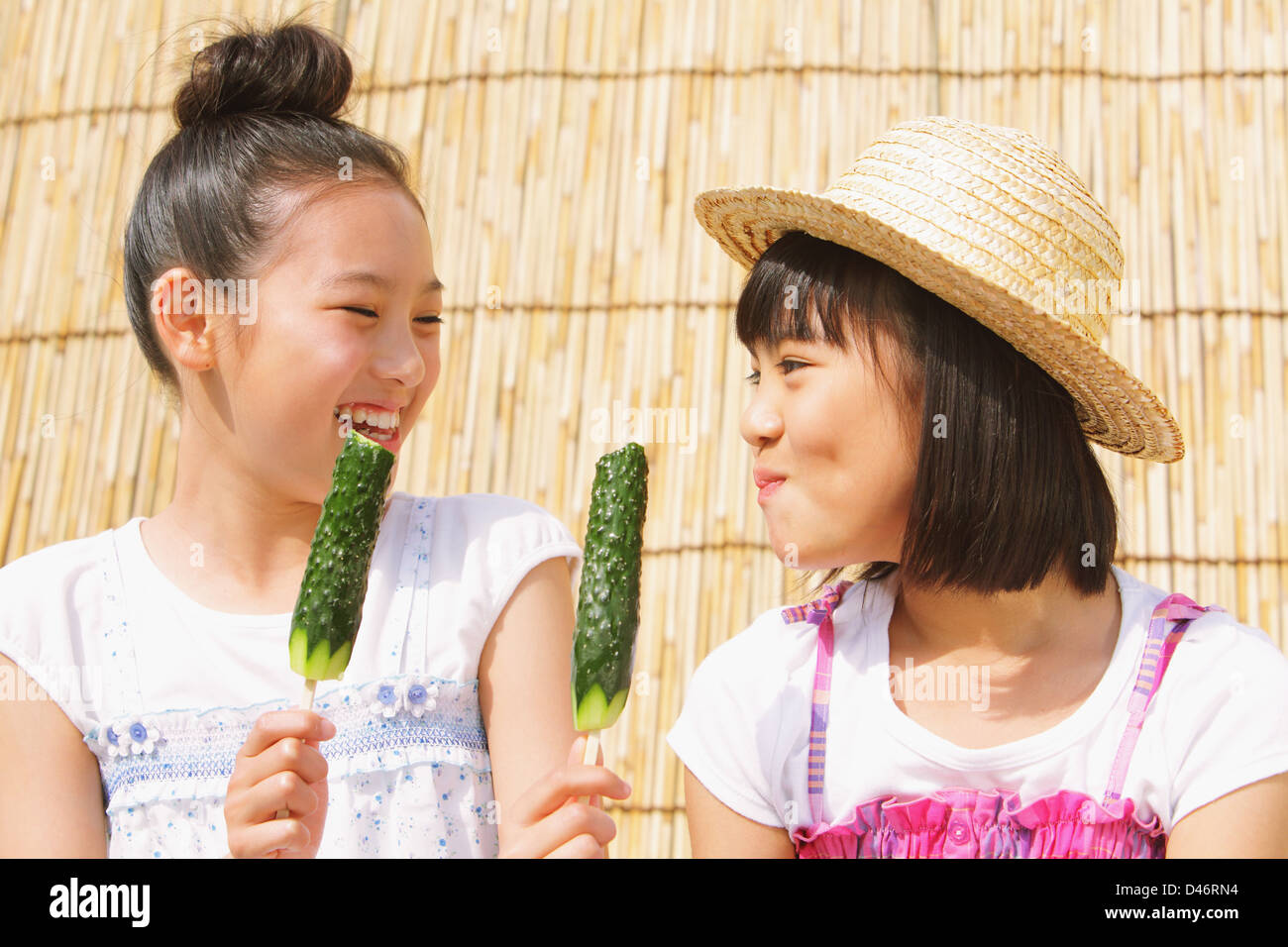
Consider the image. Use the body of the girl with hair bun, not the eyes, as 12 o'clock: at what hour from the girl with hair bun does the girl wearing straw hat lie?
The girl wearing straw hat is roughly at 10 o'clock from the girl with hair bun.

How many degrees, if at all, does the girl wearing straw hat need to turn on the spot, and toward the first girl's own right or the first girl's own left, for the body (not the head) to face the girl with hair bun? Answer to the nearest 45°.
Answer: approximately 90° to the first girl's own right

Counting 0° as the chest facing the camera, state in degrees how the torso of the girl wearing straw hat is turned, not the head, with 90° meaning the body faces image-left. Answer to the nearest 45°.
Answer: approximately 0°

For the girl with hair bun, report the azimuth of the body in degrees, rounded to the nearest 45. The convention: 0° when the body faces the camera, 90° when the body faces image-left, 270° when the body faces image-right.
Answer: approximately 0°

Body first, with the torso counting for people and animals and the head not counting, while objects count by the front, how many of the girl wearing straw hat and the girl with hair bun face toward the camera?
2
